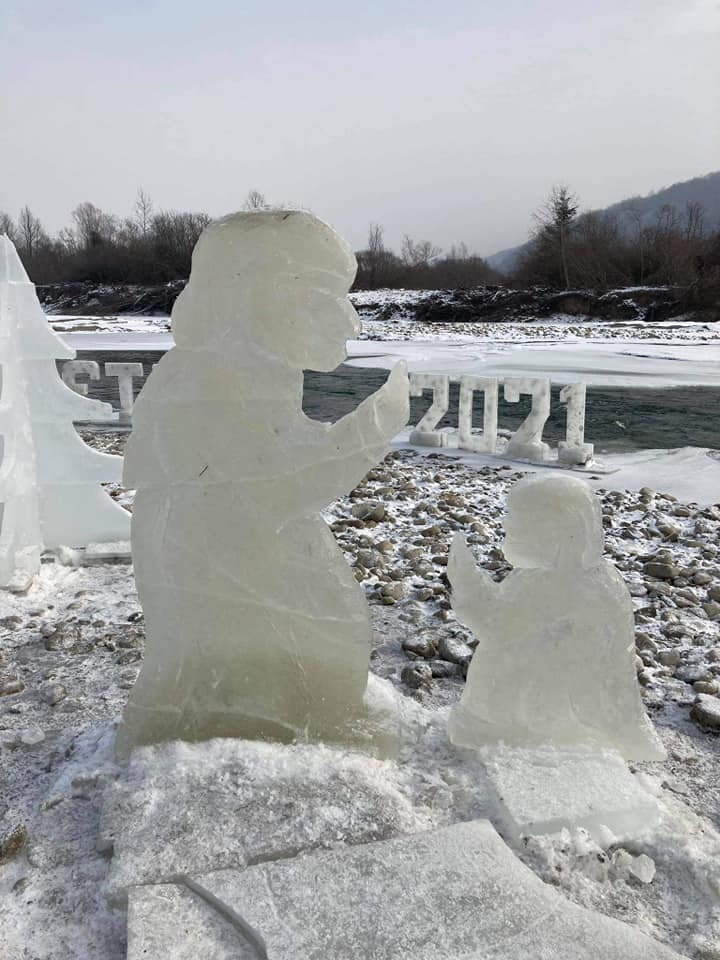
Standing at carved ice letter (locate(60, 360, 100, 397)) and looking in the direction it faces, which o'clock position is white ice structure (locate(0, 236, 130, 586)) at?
The white ice structure is roughly at 12 o'clock from the carved ice letter.

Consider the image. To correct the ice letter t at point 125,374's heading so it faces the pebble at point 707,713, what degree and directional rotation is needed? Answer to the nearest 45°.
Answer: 0° — it already faces it

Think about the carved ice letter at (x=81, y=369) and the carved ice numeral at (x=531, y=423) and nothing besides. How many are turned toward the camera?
2

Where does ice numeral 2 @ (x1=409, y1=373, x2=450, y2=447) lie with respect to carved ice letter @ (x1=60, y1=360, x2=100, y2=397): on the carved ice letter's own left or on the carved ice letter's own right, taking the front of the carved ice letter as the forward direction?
on the carved ice letter's own left

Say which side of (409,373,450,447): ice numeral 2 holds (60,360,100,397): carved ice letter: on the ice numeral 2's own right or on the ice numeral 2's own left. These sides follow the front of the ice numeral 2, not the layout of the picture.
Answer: on the ice numeral 2's own right

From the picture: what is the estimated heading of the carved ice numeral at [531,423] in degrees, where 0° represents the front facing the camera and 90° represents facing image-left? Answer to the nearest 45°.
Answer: approximately 0°

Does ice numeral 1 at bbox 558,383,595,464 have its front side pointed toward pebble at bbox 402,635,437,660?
yes

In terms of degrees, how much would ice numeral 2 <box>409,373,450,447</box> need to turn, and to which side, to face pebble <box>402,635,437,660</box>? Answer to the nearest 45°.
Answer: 0° — it already faces it
